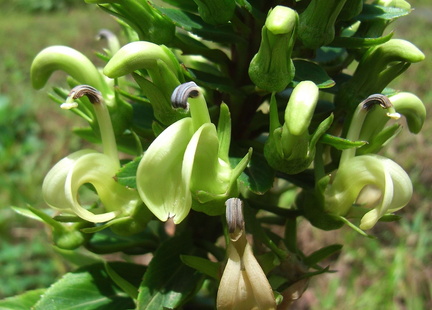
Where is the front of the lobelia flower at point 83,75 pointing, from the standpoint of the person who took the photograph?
facing to the left of the viewer

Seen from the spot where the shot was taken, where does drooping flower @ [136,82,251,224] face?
facing the viewer and to the left of the viewer

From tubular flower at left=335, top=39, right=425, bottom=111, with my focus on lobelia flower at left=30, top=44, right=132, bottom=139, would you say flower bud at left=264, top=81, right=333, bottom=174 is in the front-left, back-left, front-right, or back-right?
front-left

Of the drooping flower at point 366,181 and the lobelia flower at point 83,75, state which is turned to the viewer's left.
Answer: the lobelia flower
